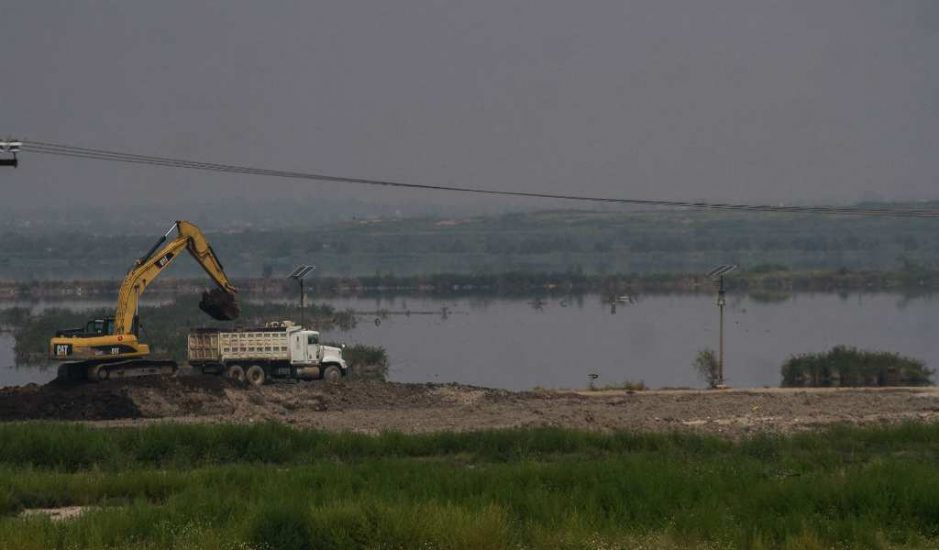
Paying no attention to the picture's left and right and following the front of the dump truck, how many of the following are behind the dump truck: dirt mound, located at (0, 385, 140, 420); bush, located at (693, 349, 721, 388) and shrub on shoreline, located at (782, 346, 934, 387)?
1

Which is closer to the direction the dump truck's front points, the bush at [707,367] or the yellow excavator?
the bush

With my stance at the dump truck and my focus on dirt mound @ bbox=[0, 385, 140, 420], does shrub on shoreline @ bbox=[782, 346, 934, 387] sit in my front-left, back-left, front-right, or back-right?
back-left

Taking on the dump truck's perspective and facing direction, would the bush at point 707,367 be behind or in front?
in front

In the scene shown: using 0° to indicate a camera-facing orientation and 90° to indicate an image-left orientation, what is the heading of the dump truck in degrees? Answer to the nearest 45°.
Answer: approximately 225°

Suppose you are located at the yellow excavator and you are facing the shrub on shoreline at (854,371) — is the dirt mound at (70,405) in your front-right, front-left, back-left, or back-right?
back-right

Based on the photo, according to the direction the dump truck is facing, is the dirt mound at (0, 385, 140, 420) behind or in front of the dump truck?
behind

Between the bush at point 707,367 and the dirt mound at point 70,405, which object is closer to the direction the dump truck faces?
the bush
